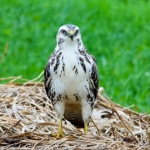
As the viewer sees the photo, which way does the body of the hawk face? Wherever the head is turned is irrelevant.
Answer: toward the camera
